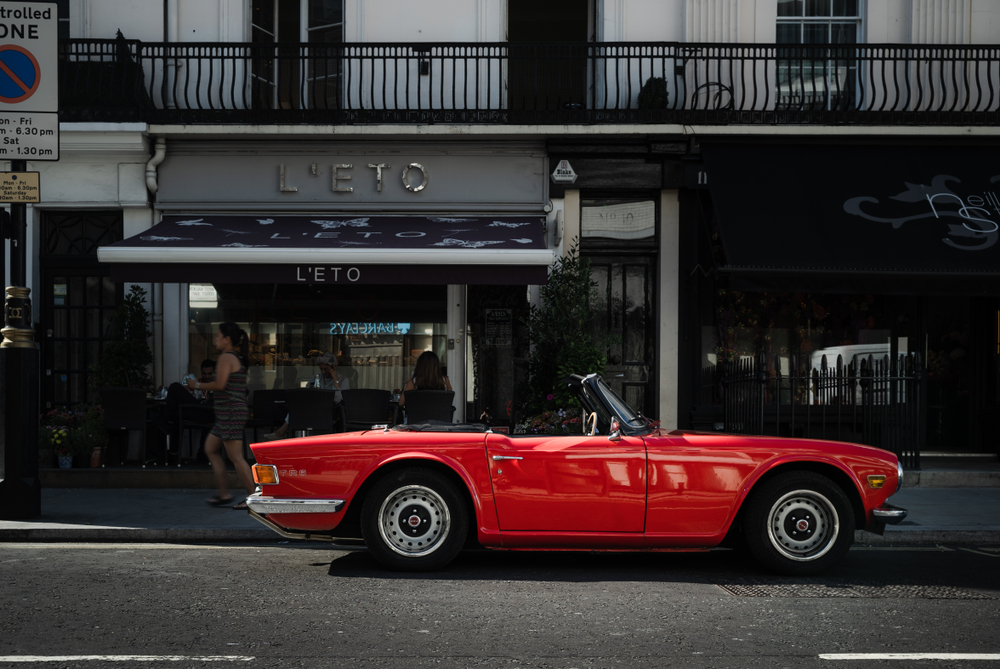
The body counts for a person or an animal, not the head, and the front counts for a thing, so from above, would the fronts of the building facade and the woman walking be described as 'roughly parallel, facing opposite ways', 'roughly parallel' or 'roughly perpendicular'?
roughly perpendicular

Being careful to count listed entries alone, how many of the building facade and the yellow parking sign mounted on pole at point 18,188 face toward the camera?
2

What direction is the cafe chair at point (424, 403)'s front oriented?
away from the camera

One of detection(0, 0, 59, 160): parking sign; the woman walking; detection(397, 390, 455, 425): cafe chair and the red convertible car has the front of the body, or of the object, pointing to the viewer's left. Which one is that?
the woman walking

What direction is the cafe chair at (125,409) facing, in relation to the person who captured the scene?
facing away from the viewer

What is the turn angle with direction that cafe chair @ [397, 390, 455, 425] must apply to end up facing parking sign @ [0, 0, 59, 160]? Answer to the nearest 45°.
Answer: approximately 135° to its left

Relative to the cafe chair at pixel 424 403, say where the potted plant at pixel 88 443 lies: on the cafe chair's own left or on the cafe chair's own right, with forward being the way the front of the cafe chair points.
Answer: on the cafe chair's own left

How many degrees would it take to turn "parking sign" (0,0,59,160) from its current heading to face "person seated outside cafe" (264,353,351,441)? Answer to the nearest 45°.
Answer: approximately 135° to its left

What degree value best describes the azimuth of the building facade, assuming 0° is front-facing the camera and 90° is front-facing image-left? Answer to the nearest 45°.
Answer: approximately 0°

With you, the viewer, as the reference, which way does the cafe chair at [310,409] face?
facing away from the viewer

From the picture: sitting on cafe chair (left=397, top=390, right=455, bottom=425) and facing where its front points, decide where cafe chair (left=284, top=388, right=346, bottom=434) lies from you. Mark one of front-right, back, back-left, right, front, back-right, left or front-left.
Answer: left

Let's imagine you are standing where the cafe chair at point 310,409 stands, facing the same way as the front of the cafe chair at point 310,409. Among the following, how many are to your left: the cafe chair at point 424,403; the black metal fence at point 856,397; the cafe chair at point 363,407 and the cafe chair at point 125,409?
1

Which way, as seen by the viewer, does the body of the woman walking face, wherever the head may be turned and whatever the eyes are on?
to the viewer's left
